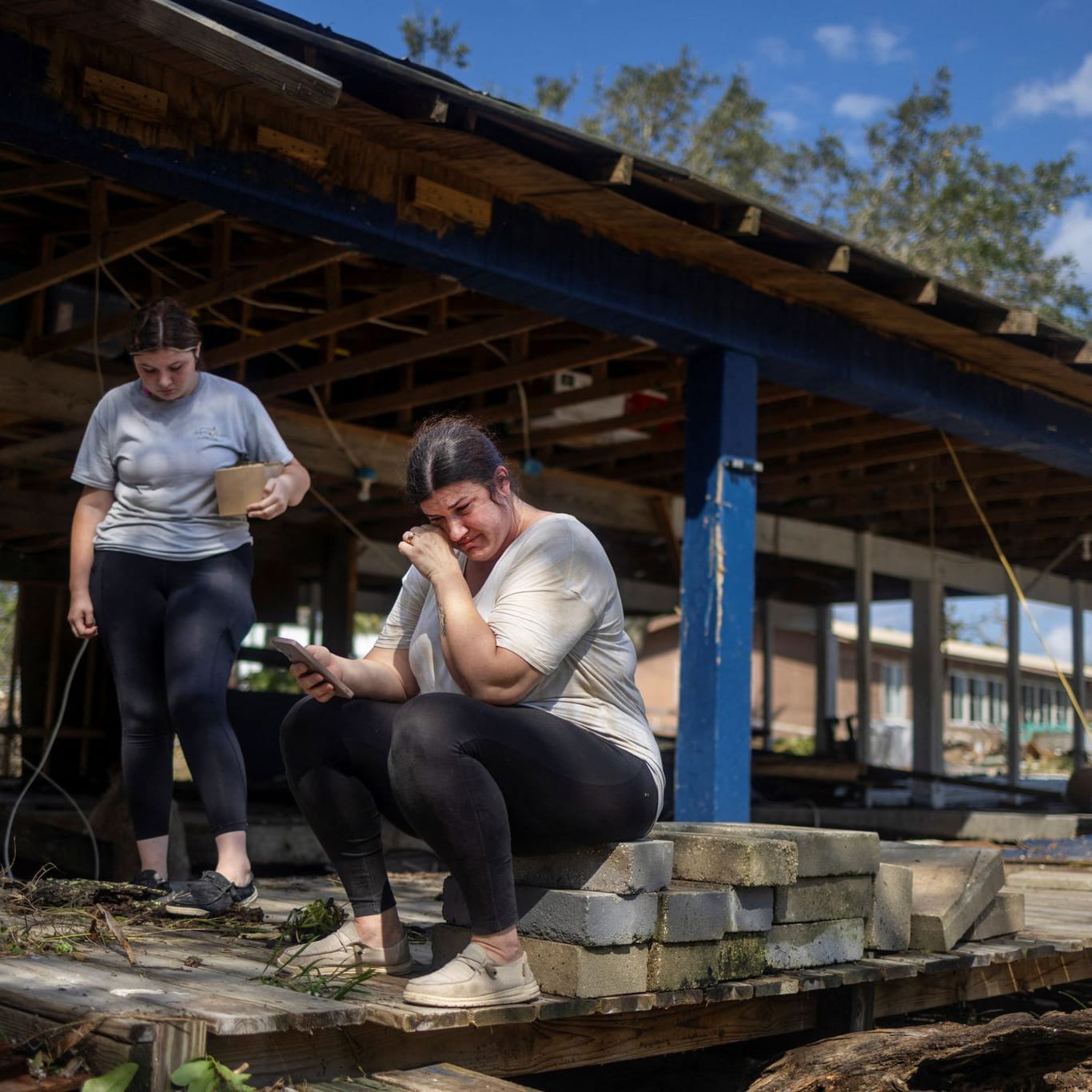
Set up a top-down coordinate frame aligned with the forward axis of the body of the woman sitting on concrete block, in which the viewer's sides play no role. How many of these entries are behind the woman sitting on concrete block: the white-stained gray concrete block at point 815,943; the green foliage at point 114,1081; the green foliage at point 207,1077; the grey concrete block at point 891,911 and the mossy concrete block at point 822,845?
3

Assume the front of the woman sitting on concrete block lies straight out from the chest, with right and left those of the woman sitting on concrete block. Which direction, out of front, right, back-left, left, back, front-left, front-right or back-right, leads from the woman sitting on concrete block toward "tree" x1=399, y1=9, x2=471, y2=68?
back-right

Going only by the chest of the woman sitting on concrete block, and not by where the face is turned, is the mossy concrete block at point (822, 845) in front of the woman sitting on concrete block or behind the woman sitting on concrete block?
behind

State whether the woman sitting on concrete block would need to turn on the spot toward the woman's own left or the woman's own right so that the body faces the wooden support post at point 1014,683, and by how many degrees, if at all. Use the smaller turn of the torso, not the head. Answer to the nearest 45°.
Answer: approximately 180°

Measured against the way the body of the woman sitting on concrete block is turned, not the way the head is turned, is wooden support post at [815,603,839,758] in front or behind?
behind

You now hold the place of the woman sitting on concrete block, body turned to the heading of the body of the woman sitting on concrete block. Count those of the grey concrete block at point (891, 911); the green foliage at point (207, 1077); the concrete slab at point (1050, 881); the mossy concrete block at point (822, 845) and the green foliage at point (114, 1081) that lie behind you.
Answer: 3

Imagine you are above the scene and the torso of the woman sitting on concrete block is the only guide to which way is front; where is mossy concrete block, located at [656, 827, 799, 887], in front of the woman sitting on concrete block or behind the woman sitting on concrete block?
behind

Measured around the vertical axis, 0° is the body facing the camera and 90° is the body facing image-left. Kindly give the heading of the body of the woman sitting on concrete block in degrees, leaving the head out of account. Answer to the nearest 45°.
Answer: approximately 45°
